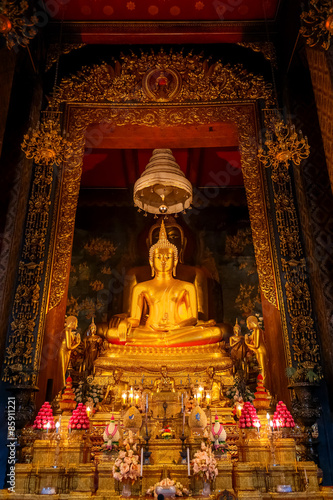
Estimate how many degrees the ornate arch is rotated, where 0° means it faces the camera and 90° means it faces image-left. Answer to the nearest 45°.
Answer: approximately 0°

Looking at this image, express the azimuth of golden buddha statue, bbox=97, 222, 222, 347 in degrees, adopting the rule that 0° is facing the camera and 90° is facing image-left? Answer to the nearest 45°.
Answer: approximately 0°
